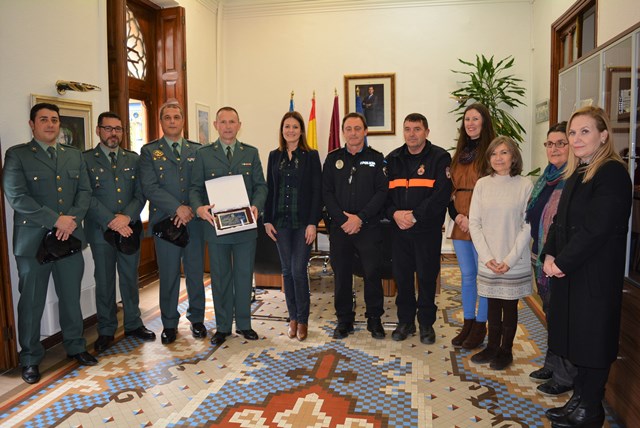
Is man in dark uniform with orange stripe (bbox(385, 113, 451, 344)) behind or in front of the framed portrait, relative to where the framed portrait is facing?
in front

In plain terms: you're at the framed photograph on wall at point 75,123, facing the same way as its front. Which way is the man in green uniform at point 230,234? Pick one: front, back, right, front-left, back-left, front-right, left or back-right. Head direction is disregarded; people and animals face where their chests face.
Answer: front

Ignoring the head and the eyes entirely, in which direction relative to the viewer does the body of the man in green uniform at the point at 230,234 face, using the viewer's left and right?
facing the viewer

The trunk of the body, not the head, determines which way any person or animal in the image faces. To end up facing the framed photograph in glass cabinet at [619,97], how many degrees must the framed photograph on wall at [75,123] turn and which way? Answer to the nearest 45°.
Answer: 0° — it already faces it

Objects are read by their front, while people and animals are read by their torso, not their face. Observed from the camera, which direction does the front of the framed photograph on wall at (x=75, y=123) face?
facing the viewer and to the right of the viewer

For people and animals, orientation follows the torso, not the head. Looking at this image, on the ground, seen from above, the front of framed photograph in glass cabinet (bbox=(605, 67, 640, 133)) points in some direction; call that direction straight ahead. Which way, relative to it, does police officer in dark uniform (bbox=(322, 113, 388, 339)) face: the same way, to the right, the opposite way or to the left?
to the left

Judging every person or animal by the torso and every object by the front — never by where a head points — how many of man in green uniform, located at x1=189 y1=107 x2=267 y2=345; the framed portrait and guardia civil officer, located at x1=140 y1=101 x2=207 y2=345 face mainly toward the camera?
3

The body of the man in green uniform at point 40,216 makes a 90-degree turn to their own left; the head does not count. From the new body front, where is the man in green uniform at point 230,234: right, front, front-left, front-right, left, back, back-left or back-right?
front-right

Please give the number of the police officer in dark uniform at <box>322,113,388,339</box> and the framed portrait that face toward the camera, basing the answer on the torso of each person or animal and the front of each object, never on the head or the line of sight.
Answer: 2

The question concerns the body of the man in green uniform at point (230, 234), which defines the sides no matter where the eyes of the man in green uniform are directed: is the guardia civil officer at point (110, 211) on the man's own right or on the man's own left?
on the man's own right

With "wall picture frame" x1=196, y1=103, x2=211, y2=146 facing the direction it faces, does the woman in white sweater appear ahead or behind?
ahead
